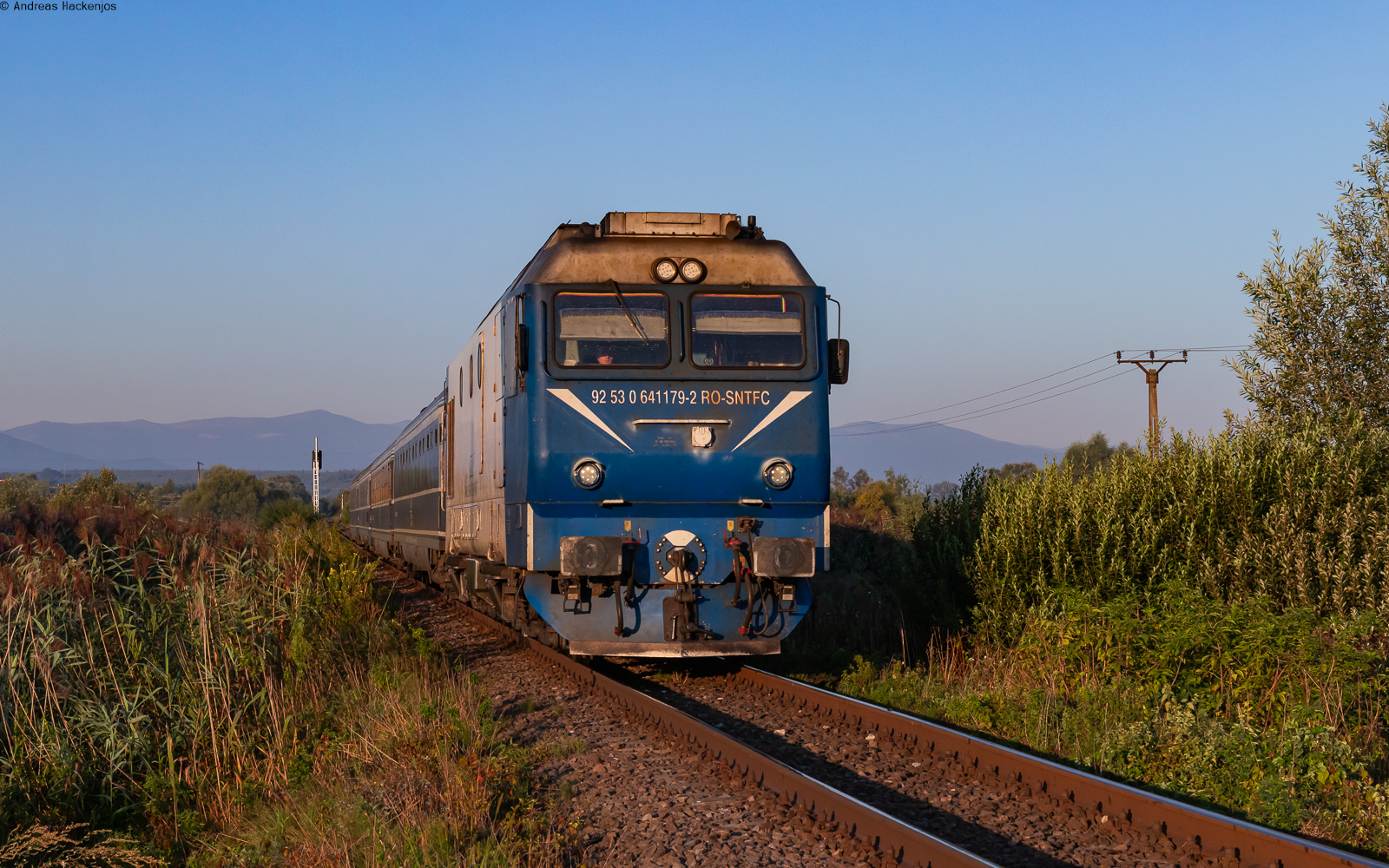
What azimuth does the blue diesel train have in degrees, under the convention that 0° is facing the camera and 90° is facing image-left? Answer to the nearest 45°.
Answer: approximately 0°

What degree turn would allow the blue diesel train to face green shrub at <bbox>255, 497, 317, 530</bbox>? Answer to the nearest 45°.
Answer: approximately 180°
